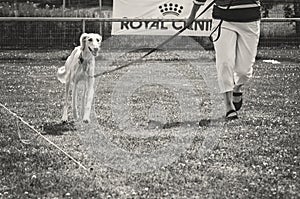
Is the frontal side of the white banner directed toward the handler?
yes

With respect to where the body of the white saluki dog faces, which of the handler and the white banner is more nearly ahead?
the handler

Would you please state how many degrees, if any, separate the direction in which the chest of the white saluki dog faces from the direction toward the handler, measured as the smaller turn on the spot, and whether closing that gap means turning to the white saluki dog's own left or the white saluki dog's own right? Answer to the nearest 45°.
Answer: approximately 45° to the white saluki dog's own left

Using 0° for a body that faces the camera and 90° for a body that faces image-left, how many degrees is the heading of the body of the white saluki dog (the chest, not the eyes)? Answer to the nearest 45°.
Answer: approximately 315°

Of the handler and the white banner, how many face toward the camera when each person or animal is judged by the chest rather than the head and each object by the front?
2

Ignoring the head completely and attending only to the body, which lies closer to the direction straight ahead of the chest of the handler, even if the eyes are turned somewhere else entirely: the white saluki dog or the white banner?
the white saluki dog

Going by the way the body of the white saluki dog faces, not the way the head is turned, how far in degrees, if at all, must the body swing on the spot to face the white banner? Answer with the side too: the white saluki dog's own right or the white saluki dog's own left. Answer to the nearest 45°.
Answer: approximately 135° to the white saluki dog's own left

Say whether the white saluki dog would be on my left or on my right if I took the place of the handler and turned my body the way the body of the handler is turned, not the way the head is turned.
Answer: on my right

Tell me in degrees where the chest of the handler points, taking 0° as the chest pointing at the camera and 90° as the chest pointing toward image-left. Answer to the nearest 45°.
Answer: approximately 0°

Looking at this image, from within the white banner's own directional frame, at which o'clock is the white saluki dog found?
The white saluki dog is roughly at 12 o'clock from the white banner.
